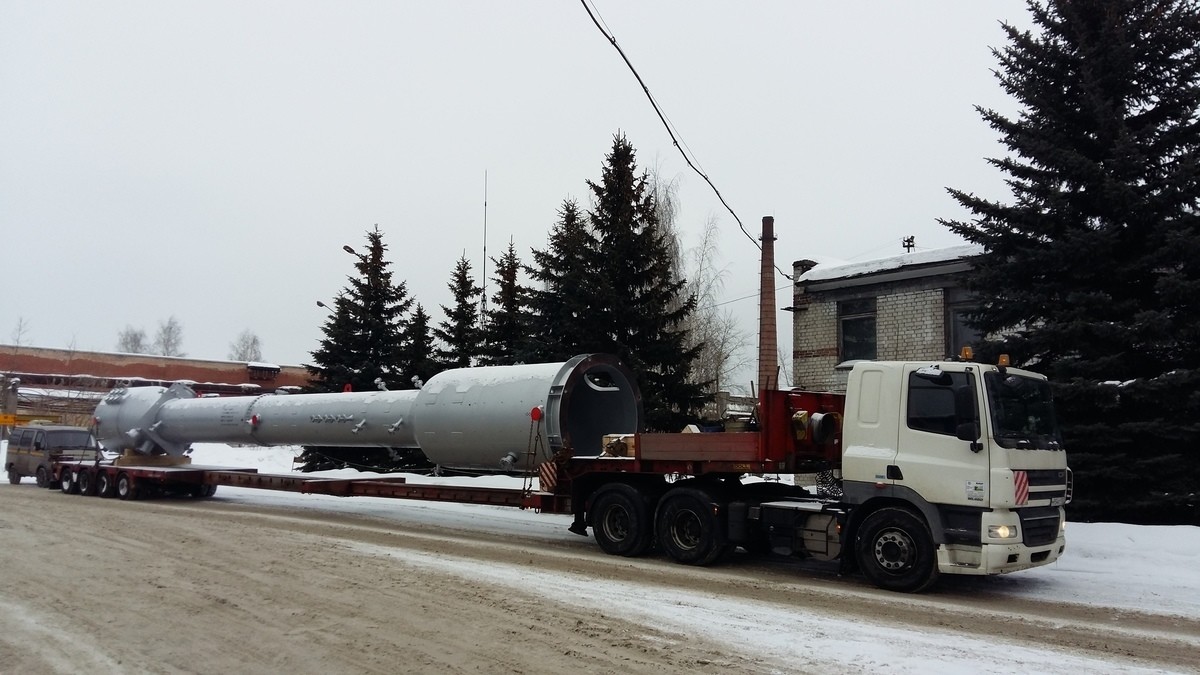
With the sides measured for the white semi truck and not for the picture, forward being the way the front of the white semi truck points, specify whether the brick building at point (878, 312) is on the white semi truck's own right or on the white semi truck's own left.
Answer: on the white semi truck's own left

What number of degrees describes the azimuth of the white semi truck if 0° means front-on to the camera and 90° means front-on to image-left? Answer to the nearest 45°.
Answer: approximately 315°

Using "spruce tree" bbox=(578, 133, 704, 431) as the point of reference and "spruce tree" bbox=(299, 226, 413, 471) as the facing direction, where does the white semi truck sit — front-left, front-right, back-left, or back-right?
back-left

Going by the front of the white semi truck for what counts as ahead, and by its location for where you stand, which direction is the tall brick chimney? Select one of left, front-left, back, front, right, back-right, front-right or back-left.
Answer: back-left

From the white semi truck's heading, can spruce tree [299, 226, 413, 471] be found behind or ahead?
behind

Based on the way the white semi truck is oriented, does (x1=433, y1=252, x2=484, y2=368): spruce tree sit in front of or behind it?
behind
